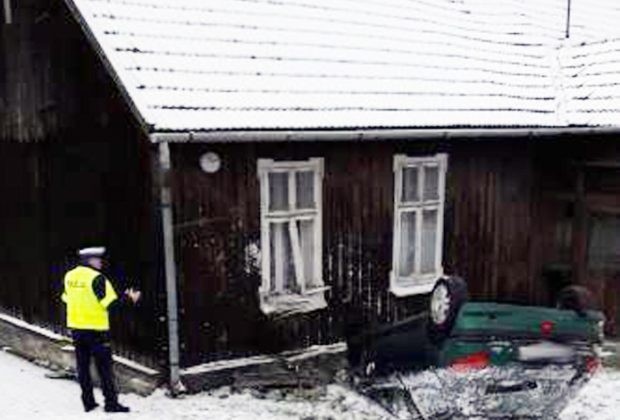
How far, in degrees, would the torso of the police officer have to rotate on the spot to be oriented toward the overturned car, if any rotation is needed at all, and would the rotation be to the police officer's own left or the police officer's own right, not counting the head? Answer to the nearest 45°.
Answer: approximately 90° to the police officer's own right

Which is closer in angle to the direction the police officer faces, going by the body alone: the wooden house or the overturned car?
the wooden house

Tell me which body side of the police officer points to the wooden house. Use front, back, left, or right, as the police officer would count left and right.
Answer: front

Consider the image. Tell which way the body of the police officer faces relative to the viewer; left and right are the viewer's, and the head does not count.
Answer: facing away from the viewer and to the right of the viewer
